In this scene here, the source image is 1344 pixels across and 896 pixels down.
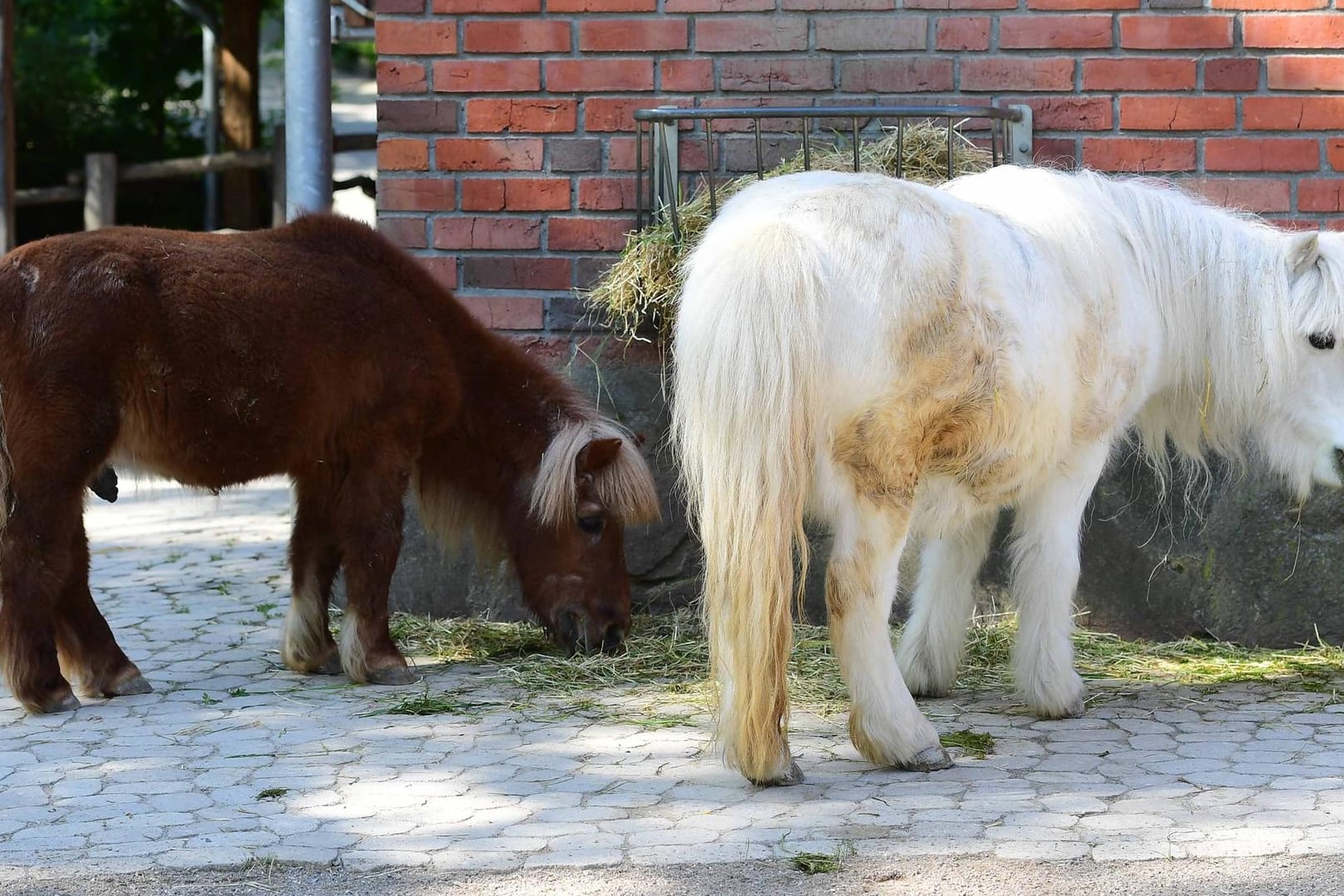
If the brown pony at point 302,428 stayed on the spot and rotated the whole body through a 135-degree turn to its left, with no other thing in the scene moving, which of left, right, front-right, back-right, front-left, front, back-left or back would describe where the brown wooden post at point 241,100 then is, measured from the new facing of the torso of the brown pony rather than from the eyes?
front-right

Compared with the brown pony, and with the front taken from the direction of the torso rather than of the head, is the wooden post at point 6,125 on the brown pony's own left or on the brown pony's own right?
on the brown pony's own left

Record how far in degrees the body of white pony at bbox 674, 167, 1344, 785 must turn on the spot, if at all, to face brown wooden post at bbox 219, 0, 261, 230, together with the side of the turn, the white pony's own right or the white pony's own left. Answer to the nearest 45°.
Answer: approximately 90° to the white pony's own left

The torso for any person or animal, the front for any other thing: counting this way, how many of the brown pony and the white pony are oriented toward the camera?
0

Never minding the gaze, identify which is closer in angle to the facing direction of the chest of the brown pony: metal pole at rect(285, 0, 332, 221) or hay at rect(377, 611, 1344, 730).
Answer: the hay

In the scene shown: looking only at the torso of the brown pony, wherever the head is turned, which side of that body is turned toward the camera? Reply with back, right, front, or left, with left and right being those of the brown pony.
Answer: right

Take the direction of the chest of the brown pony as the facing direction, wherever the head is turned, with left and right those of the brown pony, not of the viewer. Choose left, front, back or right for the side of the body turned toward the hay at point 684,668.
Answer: front

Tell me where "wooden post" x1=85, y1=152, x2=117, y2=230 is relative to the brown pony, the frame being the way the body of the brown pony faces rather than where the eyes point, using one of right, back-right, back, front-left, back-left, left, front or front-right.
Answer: left

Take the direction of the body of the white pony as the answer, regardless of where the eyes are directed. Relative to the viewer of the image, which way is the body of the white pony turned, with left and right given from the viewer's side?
facing away from the viewer and to the right of the viewer
